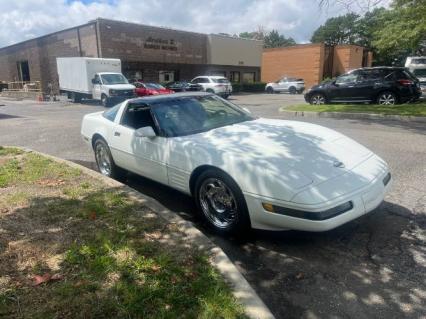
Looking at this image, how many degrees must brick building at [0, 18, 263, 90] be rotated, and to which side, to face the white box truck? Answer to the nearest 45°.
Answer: approximately 45° to its right

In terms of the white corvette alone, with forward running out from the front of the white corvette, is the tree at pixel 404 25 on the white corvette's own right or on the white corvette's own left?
on the white corvette's own left

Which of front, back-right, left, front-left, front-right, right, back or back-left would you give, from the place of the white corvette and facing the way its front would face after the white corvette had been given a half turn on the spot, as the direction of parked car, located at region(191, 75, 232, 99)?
front-right

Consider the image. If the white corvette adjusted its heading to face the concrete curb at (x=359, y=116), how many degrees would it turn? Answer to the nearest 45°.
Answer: approximately 90° to its left

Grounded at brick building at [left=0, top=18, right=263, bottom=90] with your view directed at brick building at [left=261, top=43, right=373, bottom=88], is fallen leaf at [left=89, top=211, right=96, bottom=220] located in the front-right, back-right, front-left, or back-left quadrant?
back-right

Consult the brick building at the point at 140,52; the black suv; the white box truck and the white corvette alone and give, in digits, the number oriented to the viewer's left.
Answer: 1

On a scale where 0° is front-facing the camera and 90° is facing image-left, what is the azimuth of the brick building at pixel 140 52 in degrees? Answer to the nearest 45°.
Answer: approximately 315°

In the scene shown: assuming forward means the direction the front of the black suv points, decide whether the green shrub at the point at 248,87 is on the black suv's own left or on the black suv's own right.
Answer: on the black suv's own right

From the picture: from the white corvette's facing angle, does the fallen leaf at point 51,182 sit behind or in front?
behind

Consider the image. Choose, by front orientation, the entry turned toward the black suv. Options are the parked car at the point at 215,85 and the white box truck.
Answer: the white box truck

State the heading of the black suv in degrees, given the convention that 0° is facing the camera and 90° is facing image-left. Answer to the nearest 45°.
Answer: approximately 90°

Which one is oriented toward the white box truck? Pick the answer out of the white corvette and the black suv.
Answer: the black suv

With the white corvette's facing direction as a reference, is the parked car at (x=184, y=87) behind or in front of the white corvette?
behind

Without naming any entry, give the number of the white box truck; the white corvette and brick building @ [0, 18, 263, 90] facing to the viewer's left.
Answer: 0

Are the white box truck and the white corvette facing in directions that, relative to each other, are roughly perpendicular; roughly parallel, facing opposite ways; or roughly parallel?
roughly parallel

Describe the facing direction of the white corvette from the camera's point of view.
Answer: facing the viewer and to the right of the viewer
